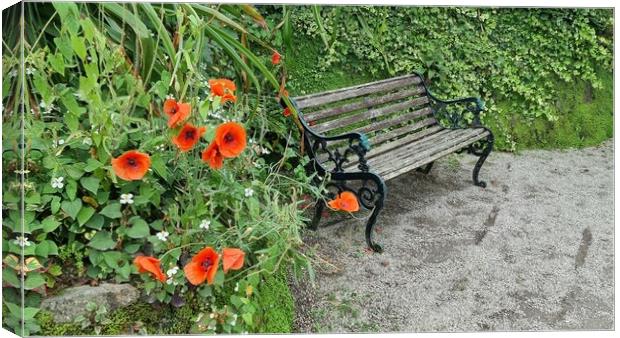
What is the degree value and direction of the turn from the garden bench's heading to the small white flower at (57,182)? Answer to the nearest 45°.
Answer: approximately 90° to its right

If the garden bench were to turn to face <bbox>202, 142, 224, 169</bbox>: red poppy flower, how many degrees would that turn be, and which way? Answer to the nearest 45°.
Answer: approximately 90° to its right
